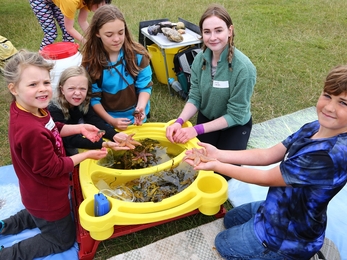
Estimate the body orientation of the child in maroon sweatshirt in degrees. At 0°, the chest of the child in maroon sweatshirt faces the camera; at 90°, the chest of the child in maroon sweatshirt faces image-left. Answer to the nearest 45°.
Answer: approximately 270°

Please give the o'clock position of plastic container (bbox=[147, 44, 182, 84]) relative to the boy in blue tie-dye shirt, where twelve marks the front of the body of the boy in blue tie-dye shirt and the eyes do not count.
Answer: The plastic container is roughly at 2 o'clock from the boy in blue tie-dye shirt.

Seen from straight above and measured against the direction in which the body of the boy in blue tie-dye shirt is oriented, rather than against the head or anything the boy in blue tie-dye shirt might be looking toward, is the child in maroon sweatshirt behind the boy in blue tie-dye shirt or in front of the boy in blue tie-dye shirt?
in front

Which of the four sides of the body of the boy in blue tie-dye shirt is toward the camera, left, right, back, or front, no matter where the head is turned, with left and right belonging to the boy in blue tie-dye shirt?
left

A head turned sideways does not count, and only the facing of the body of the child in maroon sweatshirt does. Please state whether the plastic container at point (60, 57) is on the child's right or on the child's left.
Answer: on the child's left

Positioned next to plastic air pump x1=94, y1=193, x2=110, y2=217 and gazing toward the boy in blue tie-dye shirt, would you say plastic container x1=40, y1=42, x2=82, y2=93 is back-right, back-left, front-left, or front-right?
back-left

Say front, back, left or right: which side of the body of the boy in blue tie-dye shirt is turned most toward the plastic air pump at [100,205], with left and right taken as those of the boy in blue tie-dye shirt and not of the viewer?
front
